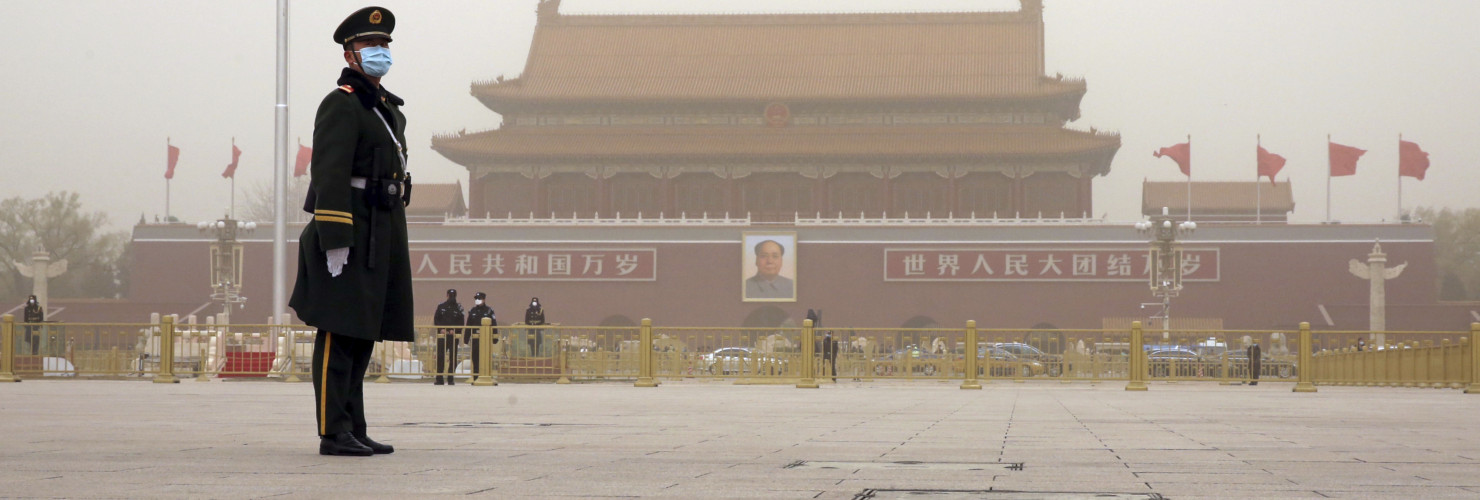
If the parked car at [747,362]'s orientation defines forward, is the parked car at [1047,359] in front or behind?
in front

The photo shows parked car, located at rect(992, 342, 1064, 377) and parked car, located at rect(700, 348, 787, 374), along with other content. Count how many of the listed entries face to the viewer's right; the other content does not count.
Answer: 2

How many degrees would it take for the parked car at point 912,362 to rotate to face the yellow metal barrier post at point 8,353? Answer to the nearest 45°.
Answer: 0° — it already faces it

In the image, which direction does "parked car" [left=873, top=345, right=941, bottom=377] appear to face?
to the viewer's left
